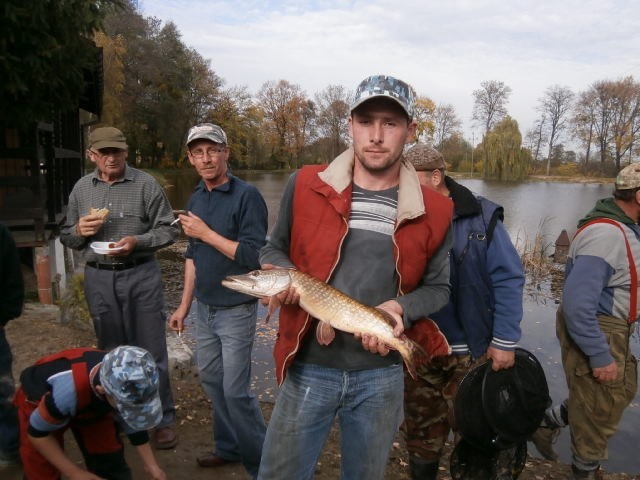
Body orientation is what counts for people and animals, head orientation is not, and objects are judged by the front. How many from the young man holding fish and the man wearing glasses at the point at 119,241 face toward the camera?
2

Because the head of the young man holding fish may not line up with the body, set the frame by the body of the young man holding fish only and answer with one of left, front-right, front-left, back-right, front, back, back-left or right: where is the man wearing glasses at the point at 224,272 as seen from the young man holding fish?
back-right

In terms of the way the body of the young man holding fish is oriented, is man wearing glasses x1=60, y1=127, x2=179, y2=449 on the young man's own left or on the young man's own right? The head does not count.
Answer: on the young man's own right

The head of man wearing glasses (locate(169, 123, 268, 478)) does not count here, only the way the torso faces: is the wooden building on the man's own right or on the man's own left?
on the man's own right

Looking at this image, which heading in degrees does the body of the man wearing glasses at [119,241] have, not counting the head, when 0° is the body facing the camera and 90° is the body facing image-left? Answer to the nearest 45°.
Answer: approximately 0°

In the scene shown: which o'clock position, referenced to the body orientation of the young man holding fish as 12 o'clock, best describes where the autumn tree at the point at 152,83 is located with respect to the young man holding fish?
The autumn tree is roughly at 5 o'clock from the young man holding fish.

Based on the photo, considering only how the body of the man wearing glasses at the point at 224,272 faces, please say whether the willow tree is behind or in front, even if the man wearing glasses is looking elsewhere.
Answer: behind

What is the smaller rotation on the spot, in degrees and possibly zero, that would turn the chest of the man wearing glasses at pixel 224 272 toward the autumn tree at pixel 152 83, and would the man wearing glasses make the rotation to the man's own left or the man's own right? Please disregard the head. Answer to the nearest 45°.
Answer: approximately 135° to the man's own right

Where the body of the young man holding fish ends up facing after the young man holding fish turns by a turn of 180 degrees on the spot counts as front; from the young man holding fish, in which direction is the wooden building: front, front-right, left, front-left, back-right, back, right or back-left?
front-left

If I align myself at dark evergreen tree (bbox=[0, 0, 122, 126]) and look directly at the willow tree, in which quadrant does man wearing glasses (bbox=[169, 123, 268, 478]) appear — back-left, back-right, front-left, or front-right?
back-right

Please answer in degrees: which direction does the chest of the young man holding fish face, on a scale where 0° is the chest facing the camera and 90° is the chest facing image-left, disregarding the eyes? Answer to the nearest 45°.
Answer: approximately 0°

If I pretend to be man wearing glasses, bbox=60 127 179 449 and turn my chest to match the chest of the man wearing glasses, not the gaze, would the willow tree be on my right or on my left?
on my left

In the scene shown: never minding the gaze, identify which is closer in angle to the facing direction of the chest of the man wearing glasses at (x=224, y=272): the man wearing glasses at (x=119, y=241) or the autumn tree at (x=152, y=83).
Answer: the man wearing glasses

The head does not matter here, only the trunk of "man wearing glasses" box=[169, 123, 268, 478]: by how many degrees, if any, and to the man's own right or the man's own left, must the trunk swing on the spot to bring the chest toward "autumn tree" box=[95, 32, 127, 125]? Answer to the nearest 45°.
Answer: approximately 135° to the man's own right

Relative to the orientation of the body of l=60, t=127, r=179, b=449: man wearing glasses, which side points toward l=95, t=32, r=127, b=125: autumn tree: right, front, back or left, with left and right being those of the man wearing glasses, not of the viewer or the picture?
back
